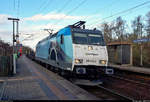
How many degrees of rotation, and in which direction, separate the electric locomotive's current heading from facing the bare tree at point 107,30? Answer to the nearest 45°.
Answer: approximately 135° to its left
